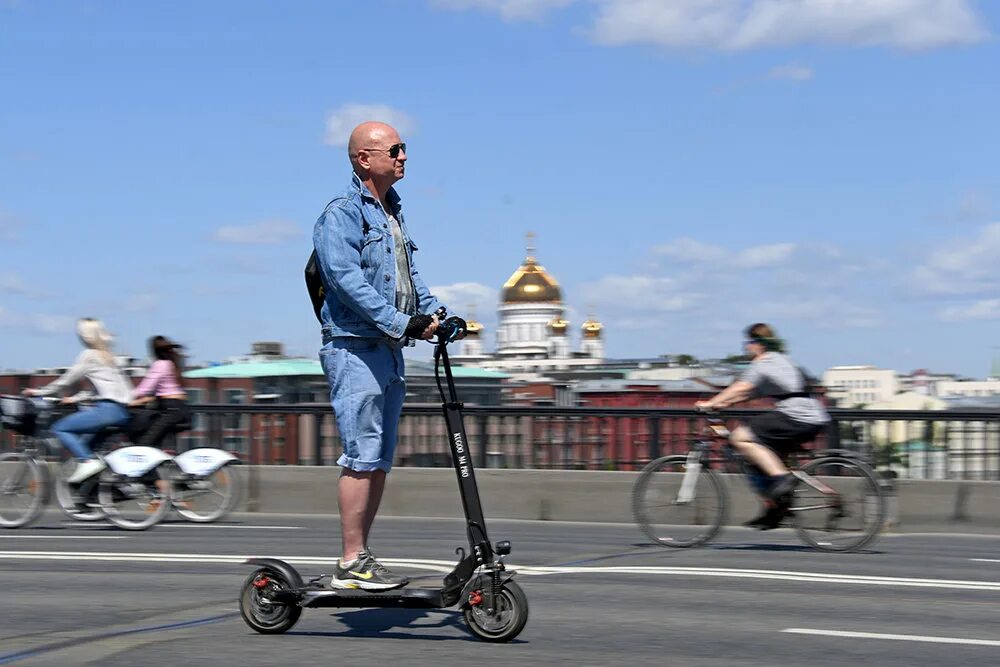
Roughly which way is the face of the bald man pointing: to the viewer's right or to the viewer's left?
to the viewer's right

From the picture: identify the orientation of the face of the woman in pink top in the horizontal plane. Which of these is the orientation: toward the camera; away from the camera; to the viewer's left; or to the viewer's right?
to the viewer's left

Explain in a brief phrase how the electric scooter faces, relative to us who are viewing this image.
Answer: facing to the right of the viewer

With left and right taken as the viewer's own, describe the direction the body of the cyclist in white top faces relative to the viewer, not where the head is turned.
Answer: facing to the left of the viewer

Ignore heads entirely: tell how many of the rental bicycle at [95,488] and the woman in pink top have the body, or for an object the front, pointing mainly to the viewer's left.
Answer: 2

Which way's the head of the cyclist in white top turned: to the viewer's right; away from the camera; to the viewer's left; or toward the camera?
to the viewer's left

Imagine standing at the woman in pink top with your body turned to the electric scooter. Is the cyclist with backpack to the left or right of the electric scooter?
left

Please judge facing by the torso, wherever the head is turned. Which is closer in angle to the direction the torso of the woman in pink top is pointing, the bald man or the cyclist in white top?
the cyclist in white top

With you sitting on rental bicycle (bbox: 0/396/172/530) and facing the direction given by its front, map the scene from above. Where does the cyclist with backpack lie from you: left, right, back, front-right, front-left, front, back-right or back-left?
back-left

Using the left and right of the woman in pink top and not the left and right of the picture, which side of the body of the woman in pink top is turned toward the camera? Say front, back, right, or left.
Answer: left

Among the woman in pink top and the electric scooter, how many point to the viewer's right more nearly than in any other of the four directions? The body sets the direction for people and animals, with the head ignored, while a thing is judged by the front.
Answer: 1

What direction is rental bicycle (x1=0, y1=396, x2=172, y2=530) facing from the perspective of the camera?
to the viewer's left
